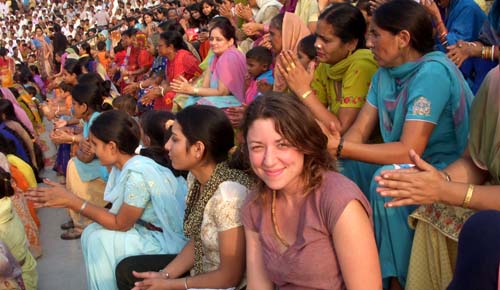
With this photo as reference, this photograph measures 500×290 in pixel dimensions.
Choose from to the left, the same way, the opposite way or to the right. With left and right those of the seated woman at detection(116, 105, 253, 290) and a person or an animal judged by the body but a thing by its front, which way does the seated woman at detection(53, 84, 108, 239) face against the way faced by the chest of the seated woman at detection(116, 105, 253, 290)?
the same way

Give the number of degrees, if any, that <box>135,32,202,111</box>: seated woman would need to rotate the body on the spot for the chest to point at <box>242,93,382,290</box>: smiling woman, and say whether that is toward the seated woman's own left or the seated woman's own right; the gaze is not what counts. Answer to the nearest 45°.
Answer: approximately 90° to the seated woman's own left

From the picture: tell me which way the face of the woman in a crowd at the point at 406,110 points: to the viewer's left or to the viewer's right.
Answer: to the viewer's left

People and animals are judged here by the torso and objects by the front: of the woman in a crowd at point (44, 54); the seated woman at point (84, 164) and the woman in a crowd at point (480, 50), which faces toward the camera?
the woman in a crowd at point (44, 54)

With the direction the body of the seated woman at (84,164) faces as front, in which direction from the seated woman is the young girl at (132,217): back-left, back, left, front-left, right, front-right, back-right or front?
left

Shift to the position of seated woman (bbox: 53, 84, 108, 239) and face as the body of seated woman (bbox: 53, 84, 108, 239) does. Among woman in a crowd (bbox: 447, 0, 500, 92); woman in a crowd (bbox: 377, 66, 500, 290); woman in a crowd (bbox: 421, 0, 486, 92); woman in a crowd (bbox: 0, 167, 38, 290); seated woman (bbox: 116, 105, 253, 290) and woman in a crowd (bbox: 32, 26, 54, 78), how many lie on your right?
1

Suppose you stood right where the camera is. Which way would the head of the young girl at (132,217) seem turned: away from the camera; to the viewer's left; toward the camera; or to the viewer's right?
to the viewer's left

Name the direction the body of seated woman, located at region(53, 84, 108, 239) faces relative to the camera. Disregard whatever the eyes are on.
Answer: to the viewer's left

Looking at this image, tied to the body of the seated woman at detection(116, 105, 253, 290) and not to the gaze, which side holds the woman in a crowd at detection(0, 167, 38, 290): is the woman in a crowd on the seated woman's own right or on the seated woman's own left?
on the seated woman's own right

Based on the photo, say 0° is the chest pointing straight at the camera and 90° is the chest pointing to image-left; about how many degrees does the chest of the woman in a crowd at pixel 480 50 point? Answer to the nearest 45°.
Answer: approximately 90°

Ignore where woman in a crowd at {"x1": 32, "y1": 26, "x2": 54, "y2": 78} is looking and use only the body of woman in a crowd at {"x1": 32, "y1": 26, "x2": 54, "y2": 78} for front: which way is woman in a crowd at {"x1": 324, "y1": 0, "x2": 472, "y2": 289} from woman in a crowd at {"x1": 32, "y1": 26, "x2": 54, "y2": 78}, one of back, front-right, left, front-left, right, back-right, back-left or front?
front
